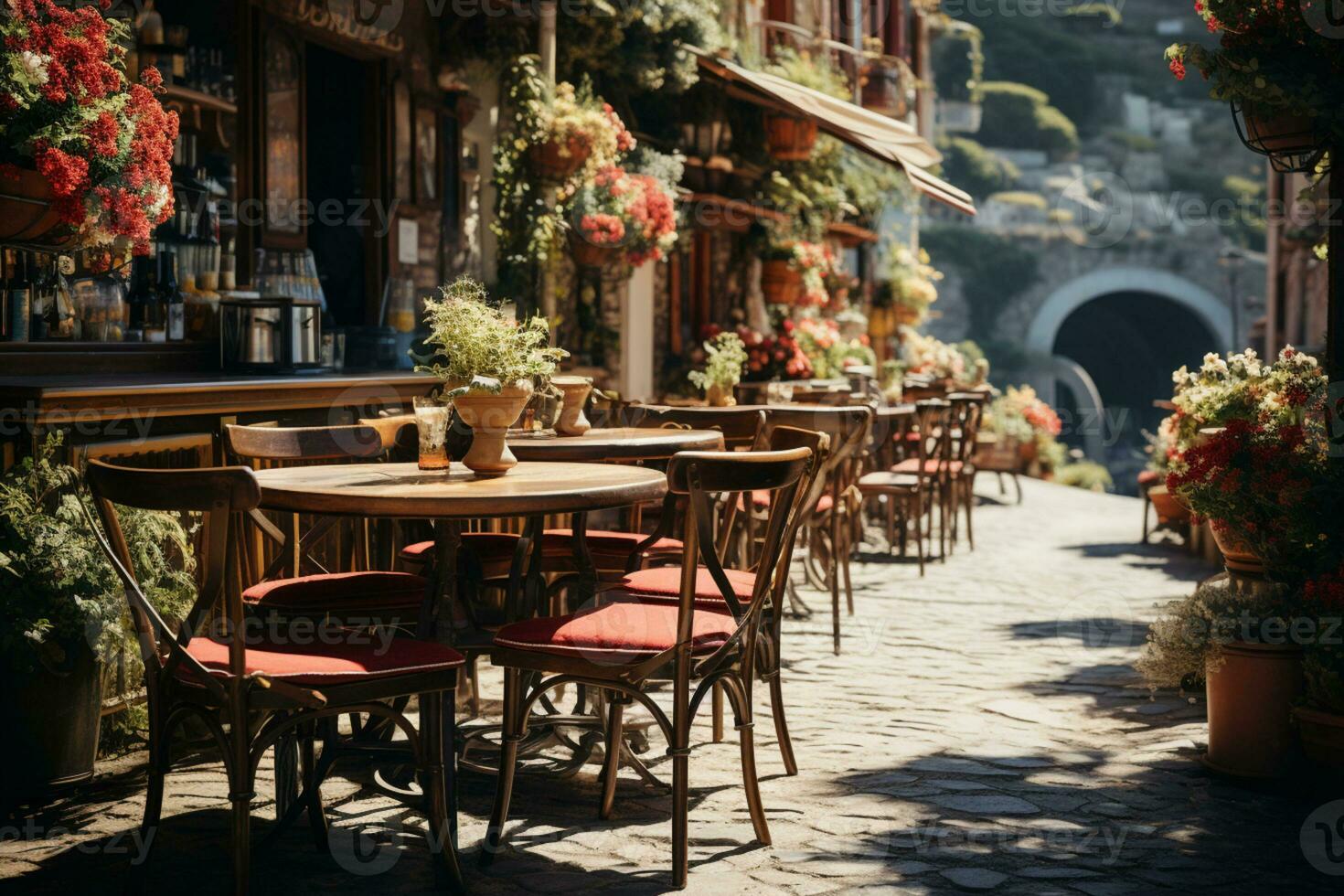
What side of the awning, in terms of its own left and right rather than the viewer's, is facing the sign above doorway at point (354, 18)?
right

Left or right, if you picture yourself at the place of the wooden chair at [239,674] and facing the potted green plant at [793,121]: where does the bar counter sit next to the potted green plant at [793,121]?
left

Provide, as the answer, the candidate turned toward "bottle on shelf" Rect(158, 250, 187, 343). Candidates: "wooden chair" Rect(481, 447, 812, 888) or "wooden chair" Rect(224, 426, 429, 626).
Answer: "wooden chair" Rect(481, 447, 812, 888)

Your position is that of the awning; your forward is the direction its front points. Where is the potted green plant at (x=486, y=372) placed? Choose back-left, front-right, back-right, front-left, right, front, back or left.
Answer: front-right

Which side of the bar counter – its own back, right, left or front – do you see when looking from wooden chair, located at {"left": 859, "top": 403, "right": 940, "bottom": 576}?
left

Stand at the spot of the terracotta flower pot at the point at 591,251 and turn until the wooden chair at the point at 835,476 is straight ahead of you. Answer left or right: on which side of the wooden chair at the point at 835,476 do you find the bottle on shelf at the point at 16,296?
right
